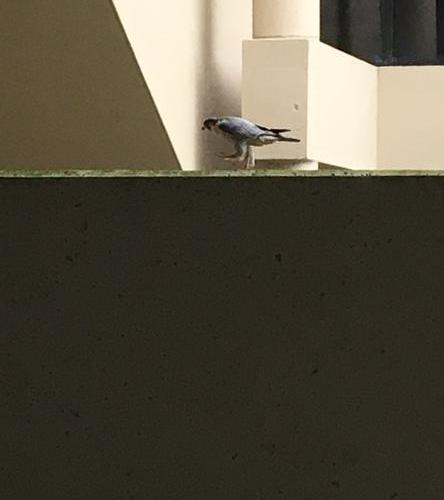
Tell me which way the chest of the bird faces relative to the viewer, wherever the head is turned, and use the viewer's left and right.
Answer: facing to the left of the viewer
